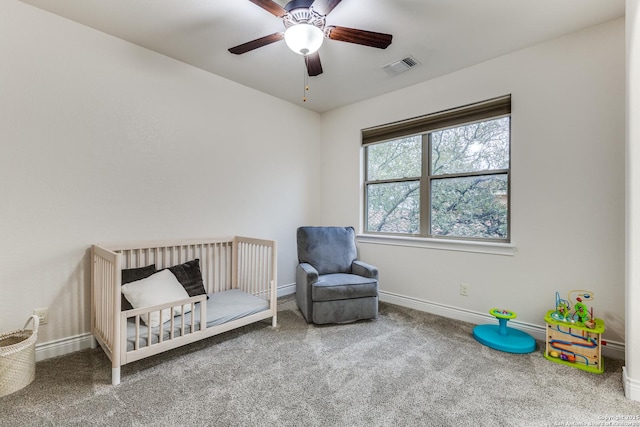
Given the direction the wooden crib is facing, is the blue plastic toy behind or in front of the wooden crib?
in front

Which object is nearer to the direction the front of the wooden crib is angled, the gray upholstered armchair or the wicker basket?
the gray upholstered armchair

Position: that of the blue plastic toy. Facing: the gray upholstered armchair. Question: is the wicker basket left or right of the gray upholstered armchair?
left

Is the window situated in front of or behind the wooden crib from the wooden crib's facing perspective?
in front
